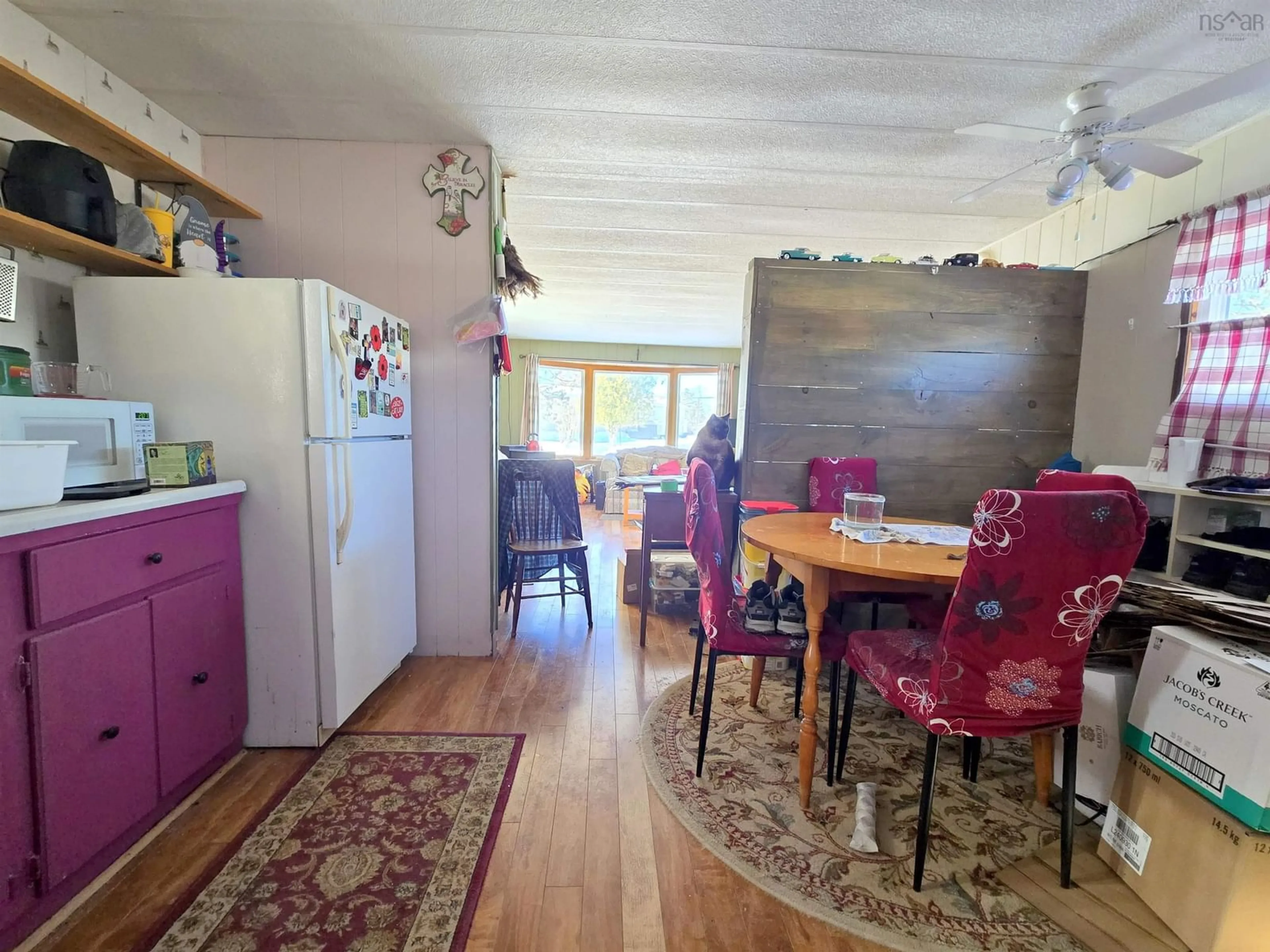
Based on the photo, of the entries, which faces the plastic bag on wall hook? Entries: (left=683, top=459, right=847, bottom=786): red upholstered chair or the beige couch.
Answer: the beige couch

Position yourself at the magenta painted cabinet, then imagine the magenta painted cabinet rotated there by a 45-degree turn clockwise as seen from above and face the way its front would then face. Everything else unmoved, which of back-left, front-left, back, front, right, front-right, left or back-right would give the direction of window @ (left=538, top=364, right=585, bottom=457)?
back-left

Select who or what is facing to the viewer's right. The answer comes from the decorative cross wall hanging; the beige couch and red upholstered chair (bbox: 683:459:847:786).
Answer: the red upholstered chair

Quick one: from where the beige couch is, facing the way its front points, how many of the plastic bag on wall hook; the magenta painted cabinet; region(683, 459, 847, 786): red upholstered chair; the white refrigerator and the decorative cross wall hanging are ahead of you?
5

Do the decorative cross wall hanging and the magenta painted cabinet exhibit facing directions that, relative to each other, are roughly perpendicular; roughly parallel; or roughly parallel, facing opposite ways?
roughly perpendicular

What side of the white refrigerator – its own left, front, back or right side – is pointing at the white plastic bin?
right

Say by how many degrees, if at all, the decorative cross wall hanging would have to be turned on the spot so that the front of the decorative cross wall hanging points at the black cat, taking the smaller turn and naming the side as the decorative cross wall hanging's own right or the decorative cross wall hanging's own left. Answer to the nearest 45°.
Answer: approximately 90° to the decorative cross wall hanging's own left

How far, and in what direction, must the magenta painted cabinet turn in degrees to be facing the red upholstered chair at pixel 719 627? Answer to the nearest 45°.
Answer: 0° — it already faces it

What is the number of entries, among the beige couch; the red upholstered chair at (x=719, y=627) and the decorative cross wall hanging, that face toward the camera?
2

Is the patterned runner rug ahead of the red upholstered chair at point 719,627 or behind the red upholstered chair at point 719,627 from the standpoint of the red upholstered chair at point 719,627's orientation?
behind

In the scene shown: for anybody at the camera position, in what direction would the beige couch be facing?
facing the viewer

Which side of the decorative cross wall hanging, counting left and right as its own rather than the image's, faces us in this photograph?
front

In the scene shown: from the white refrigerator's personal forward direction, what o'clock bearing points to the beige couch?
The beige couch is roughly at 9 o'clock from the white refrigerator.

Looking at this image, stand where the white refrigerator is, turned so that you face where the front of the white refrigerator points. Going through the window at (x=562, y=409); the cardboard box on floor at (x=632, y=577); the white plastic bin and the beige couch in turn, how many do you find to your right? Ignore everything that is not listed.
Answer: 1

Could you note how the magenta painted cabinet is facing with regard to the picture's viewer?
facing the viewer and to the right of the viewer

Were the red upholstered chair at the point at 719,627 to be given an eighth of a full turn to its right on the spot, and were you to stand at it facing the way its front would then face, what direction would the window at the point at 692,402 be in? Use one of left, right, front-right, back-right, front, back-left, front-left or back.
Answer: back-left

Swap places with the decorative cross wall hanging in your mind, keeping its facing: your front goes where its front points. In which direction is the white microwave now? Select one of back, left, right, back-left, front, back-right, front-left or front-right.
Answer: front-right

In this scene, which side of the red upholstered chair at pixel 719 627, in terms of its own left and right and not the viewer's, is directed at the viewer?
right

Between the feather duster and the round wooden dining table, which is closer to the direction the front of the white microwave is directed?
the round wooden dining table
